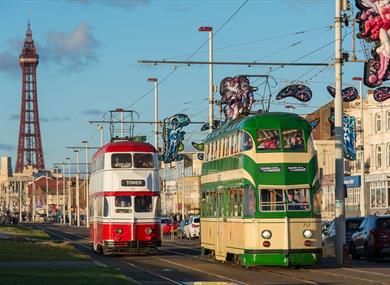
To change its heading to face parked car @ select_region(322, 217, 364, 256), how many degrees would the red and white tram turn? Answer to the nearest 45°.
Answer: approximately 90° to its left

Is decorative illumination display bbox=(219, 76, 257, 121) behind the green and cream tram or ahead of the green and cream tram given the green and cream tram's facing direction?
behind

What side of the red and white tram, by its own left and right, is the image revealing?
front

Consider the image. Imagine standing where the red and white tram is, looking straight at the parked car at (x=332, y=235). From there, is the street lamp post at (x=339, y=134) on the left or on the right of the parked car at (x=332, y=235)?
right

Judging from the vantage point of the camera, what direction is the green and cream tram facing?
facing the viewer

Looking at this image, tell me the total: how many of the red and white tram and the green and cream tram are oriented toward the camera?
2

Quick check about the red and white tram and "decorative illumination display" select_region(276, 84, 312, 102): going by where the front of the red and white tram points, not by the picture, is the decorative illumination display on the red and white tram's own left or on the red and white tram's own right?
on the red and white tram's own left

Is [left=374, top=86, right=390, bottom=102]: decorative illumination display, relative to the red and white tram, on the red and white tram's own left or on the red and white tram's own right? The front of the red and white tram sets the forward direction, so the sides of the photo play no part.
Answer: on the red and white tram's own left

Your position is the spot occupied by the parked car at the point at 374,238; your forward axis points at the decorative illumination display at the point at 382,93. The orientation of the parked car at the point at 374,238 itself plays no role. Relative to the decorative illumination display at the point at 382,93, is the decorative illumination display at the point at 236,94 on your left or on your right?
left

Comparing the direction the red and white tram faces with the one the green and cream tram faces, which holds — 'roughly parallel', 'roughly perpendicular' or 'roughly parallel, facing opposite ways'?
roughly parallel

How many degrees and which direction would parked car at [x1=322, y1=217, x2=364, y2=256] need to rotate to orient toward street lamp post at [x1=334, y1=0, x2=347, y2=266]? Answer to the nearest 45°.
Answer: approximately 45° to its left
